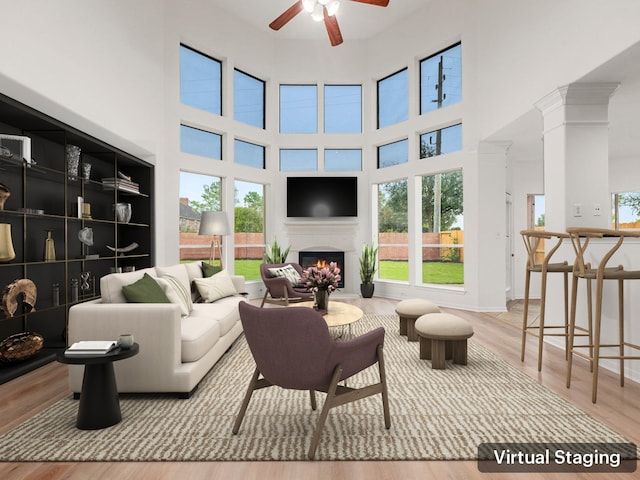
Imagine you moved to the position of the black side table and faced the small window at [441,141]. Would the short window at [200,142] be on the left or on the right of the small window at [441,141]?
left

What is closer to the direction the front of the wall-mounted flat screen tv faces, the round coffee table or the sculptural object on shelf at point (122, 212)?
the round coffee table

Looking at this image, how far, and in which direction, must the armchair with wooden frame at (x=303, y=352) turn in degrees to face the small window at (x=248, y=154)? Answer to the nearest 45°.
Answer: approximately 45° to its left

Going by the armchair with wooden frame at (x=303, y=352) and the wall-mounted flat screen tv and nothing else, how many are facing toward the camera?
1

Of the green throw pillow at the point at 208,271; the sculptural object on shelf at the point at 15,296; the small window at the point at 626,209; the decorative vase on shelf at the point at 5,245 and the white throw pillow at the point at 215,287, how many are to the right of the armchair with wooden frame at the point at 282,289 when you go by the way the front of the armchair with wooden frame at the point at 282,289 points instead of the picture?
4

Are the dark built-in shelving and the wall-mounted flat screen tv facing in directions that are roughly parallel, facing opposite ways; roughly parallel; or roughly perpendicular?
roughly perpendicular

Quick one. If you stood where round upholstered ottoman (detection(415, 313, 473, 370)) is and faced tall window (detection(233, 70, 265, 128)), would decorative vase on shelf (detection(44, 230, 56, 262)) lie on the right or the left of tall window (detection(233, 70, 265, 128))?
left

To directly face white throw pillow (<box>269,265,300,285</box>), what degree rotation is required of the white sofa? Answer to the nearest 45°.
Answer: approximately 90° to its left

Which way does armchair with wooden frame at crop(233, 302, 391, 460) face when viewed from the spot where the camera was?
facing away from the viewer and to the right of the viewer

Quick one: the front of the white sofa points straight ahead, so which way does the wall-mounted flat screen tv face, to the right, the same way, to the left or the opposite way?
to the right

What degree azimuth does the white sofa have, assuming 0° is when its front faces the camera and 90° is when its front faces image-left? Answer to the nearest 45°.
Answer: approximately 315°

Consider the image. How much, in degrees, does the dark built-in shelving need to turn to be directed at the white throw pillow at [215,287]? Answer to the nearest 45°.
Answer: approximately 45° to its left

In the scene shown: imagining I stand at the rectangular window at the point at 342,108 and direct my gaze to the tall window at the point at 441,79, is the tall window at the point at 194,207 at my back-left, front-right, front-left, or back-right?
back-right

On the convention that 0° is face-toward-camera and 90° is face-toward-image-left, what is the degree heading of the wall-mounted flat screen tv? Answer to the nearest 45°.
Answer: approximately 0°
